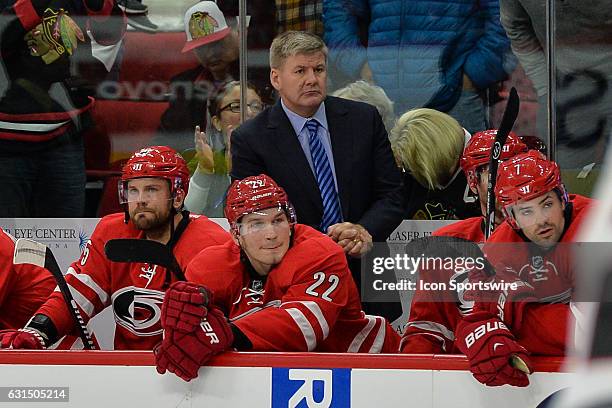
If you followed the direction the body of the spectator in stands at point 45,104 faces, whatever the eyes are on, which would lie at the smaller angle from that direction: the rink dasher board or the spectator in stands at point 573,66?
the rink dasher board

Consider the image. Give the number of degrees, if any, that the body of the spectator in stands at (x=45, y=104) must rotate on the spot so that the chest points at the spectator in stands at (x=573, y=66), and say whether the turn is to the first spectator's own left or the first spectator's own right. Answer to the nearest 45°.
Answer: approximately 45° to the first spectator's own left

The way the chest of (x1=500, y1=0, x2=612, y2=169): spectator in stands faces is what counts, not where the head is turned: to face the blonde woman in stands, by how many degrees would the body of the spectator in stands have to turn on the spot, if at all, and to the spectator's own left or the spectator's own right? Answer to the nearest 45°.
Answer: approximately 90° to the spectator's own right

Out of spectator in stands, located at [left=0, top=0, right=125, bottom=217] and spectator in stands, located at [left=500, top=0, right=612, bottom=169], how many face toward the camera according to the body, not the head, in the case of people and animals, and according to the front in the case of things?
2

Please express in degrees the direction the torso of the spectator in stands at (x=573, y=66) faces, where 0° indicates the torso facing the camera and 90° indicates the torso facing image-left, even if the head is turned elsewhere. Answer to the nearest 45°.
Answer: approximately 0°

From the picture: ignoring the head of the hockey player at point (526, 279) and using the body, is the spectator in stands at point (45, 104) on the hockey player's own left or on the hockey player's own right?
on the hockey player's own right

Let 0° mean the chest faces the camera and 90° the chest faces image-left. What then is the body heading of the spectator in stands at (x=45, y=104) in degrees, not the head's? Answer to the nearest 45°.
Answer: approximately 0°

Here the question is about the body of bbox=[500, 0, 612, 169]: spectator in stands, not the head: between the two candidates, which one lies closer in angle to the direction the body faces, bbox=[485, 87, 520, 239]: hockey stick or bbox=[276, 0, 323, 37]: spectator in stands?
the hockey stick

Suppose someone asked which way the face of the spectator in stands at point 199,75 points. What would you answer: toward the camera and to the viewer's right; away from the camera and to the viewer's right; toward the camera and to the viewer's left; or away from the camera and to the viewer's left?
toward the camera and to the viewer's left
